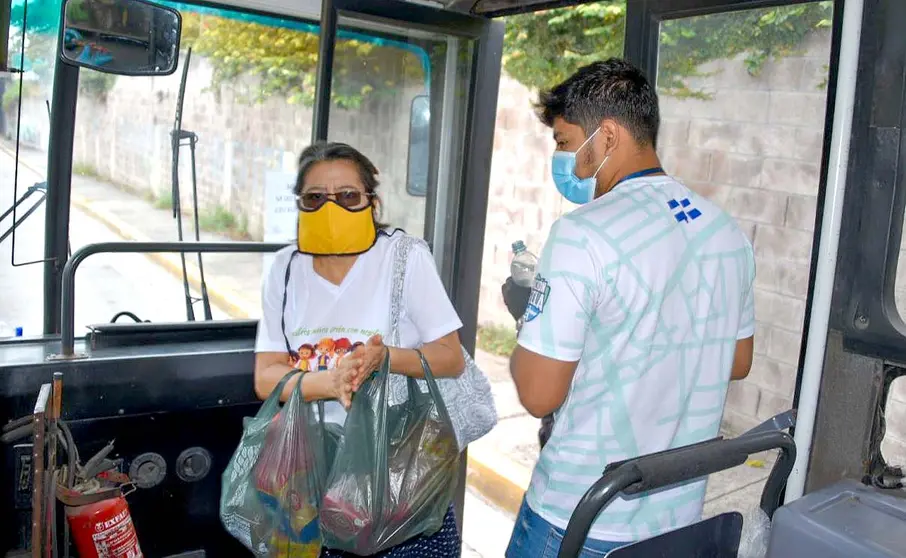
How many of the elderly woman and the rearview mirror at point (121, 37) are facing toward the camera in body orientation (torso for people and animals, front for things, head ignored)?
2

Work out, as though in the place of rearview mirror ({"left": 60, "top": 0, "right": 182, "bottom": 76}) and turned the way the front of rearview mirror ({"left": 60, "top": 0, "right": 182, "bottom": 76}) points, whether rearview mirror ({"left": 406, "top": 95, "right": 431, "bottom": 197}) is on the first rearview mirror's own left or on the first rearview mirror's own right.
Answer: on the first rearview mirror's own left

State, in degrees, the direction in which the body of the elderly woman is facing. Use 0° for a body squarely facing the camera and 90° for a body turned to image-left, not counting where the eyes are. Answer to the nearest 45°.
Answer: approximately 0°

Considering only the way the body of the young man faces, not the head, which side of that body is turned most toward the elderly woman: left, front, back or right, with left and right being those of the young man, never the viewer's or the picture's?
front

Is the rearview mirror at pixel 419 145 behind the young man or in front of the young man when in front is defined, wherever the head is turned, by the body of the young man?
in front

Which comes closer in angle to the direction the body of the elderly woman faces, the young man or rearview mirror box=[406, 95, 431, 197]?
the young man

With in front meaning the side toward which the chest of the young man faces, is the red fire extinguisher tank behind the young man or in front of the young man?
in front

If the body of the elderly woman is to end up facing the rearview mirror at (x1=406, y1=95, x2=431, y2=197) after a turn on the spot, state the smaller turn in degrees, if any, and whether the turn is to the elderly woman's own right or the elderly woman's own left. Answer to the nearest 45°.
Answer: approximately 180°

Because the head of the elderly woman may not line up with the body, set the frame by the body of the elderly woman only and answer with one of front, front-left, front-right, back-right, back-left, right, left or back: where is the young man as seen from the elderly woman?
front-left

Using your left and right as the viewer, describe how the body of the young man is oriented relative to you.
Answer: facing away from the viewer and to the left of the viewer

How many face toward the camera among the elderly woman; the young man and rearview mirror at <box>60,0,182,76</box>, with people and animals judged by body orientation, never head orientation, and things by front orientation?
2

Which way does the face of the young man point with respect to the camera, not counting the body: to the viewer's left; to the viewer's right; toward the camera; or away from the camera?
to the viewer's left
